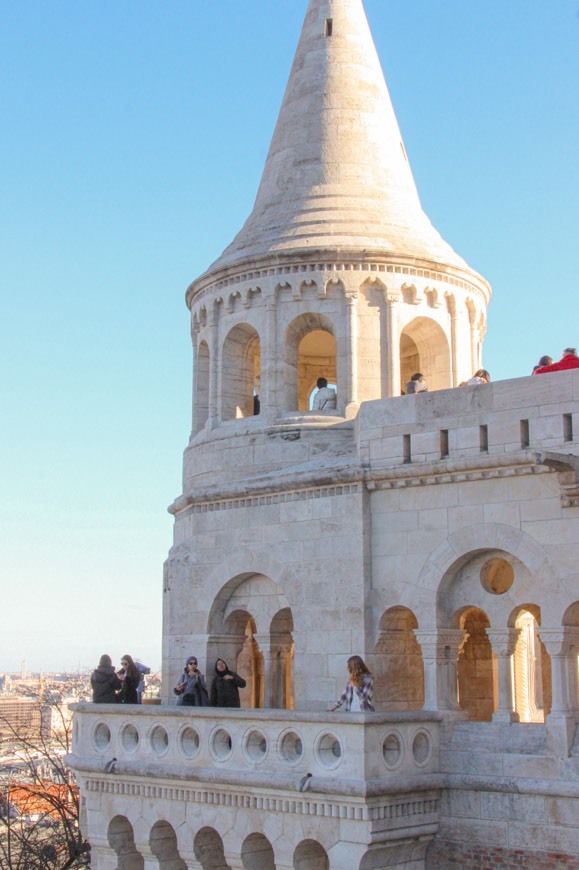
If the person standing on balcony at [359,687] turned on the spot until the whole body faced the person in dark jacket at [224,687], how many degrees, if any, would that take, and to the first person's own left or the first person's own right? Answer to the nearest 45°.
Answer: approximately 90° to the first person's own right

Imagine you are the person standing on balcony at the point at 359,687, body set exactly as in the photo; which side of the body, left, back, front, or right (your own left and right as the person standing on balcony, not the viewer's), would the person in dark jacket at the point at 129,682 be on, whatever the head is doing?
right

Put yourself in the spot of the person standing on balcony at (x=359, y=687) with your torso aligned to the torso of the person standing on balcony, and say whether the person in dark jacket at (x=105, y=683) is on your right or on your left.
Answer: on your right
